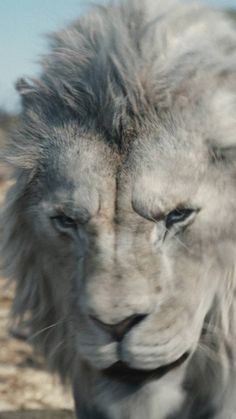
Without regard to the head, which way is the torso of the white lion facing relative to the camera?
toward the camera
